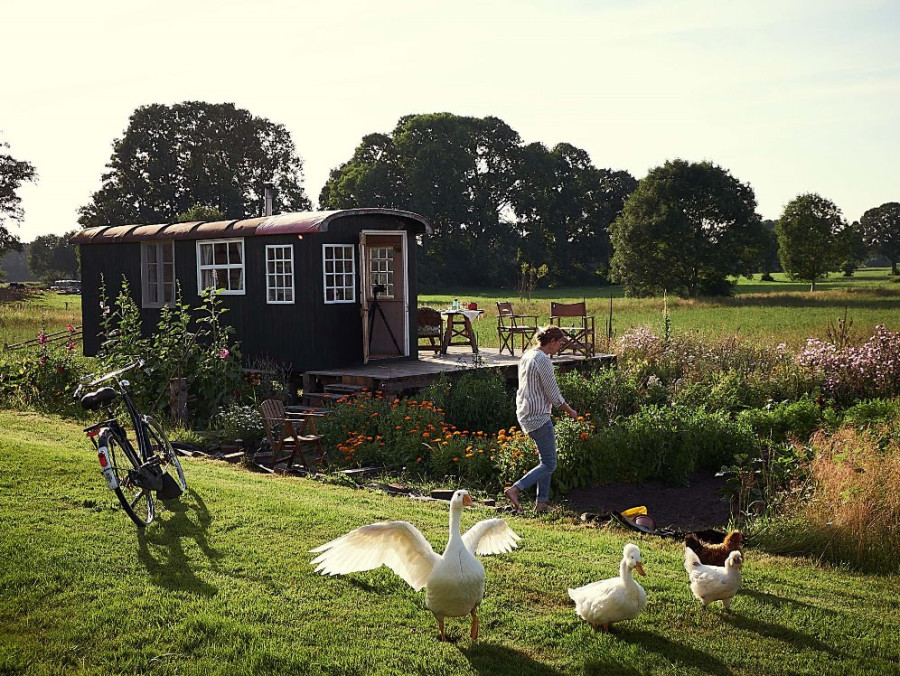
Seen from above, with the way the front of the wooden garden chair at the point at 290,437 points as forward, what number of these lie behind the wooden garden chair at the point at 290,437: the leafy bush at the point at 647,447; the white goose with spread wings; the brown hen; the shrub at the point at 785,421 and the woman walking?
0

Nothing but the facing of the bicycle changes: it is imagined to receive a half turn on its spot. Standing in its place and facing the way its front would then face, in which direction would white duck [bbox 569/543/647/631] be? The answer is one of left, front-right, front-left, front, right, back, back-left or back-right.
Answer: left

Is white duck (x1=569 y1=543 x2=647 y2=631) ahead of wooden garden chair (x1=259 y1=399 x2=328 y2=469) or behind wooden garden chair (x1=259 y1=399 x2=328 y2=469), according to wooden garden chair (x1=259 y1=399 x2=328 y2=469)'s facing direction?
ahead

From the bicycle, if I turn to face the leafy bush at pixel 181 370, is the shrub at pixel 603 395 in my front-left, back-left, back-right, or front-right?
front-right

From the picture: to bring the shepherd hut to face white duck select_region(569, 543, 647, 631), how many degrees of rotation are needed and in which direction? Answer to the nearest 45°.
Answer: approximately 45° to its right

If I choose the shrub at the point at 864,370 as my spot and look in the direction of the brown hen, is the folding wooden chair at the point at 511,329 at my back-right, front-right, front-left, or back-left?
back-right

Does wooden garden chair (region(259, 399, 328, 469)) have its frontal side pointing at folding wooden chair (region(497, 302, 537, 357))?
no

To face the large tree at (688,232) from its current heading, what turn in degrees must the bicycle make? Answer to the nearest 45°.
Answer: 0° — it already faces it

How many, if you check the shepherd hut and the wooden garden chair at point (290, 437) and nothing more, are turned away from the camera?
0

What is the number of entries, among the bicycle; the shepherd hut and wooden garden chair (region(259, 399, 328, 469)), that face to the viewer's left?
0

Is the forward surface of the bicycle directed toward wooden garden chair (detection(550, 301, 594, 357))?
yes

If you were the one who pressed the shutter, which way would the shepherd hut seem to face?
facing the viewer and to the right of the viewer

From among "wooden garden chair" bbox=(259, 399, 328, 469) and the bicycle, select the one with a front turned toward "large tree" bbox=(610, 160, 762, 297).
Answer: the bicycle

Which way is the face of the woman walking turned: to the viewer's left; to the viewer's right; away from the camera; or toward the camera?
to the viewer's right

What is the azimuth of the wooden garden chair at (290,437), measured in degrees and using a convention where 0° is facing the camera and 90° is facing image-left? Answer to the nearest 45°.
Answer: approximately 315°

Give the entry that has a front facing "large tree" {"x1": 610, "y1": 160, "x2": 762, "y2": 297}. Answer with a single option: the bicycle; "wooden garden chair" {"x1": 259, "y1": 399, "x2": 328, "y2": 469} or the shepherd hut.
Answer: the bicycle

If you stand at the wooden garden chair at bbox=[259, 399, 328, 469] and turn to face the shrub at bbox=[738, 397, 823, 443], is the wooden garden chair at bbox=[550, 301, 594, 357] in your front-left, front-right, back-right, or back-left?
front-left

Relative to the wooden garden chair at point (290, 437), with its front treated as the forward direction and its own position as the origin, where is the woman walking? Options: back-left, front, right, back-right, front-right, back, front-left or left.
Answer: front

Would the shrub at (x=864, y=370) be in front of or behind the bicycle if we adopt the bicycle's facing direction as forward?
in front
